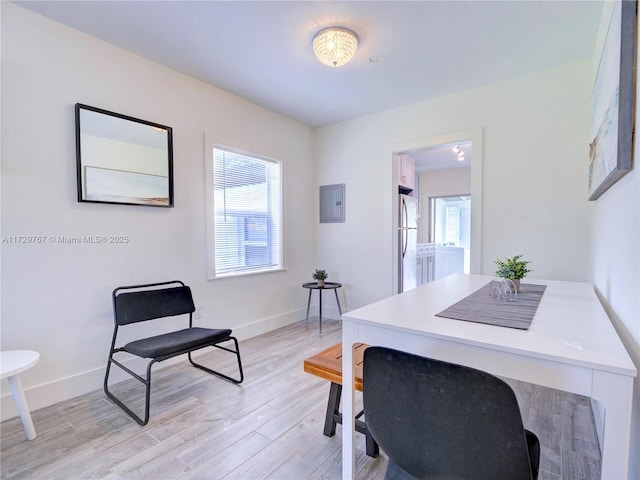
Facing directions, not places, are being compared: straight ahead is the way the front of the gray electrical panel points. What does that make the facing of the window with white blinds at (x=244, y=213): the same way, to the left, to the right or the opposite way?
to the left

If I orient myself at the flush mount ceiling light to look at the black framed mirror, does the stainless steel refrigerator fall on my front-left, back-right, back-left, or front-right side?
back-right

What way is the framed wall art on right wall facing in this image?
to the viewer's left

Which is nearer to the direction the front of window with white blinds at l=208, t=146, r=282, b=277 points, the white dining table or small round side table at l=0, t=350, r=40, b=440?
the white dining table

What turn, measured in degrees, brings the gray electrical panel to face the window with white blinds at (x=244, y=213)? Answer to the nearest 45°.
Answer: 0° — it already faces it

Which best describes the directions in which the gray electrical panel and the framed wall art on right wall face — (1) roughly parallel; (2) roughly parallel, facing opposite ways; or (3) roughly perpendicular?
roughly perpendicular

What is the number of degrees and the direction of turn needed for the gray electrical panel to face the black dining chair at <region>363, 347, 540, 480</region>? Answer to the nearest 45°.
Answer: approximately 45° to its left

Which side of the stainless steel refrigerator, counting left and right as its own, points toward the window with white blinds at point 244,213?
right

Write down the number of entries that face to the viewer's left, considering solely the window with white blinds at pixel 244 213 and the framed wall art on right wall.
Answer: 1

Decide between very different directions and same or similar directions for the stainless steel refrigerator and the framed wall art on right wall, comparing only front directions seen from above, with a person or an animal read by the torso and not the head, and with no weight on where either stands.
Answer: very different directions
